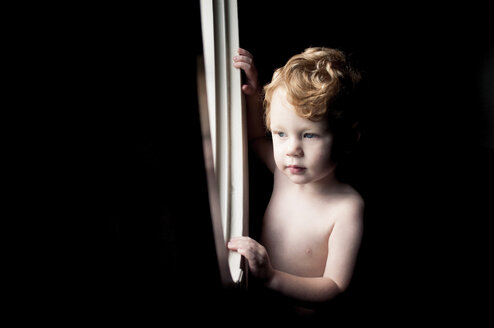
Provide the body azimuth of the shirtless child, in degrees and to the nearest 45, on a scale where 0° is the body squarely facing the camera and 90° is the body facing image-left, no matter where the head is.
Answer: approximately 45°
